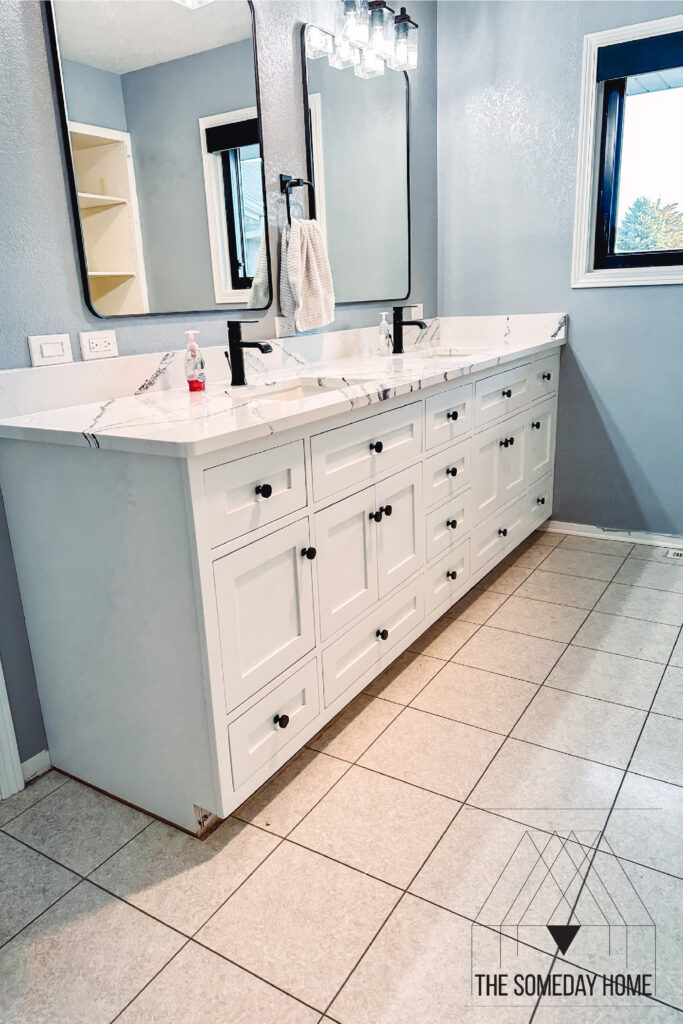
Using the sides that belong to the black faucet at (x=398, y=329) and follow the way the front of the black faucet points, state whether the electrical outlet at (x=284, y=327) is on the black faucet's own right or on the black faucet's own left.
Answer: on the black faucet's own right

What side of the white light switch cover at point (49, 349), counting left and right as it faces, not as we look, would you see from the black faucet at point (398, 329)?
left

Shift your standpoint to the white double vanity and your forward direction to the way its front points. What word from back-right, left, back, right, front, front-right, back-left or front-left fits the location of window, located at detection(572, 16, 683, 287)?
left

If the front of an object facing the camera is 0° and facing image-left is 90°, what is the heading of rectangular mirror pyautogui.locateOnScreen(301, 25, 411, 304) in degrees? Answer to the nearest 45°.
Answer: approximately 315°

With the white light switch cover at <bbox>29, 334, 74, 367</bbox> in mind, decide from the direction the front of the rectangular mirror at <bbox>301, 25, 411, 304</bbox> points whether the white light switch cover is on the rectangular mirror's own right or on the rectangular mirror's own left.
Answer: on the rectangular mirror's own right

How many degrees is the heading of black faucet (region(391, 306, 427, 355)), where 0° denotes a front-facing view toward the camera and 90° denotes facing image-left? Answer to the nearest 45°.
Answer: approximately 315°

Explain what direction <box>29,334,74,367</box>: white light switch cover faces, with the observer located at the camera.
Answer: facing the viewer and to the right of the viewer

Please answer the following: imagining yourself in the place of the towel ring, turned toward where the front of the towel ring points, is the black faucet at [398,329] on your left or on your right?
on your left
